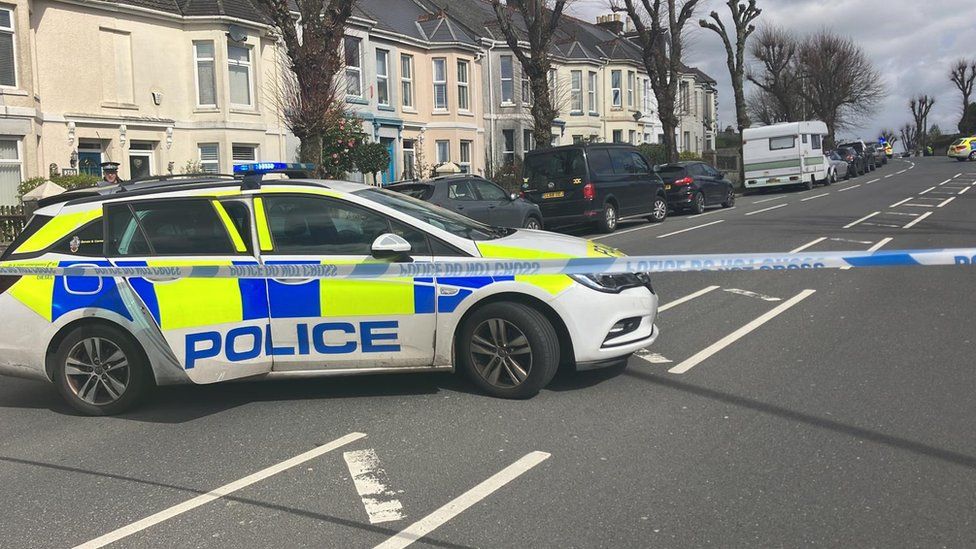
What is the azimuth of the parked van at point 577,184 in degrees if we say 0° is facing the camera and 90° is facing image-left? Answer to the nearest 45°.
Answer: approximately 225°

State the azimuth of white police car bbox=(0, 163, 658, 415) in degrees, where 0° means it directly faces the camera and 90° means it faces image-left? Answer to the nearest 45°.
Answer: approximately 270°

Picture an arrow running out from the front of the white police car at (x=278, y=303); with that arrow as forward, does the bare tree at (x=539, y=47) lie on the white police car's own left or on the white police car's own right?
on the white police car's own left

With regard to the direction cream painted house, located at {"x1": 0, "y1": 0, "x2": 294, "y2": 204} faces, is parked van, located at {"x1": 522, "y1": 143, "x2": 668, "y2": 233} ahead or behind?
ahead

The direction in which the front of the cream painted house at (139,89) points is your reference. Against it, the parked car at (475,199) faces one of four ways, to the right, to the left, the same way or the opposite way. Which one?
to the left

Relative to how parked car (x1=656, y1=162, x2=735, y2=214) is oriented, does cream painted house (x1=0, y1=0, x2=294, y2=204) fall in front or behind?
behind

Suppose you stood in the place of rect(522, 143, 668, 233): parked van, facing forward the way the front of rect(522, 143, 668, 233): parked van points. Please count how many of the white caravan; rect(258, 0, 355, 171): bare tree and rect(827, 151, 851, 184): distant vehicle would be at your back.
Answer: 1

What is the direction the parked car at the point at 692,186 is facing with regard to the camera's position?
facing away from the viewer and to the right of the viewer

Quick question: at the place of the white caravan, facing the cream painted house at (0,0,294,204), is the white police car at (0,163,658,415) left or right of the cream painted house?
left
